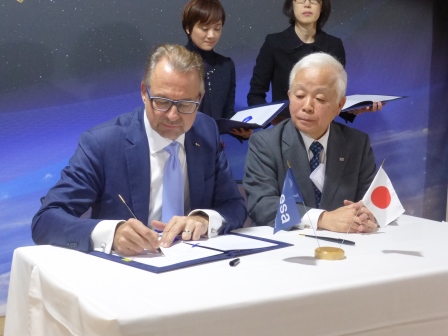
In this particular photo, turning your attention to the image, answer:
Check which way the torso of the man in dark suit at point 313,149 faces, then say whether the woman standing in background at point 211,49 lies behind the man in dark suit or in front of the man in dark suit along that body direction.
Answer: behind

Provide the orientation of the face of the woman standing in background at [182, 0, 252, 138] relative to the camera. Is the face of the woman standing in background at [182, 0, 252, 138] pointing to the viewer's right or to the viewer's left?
to the viewer's right

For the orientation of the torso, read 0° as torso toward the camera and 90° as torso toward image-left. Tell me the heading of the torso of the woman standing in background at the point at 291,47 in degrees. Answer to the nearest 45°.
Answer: approximately 0°

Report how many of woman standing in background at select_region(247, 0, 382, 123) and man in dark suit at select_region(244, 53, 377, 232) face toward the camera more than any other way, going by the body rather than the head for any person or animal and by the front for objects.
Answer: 2

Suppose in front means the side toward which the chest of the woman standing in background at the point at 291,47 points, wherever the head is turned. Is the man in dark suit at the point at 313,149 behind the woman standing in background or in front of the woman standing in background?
in front

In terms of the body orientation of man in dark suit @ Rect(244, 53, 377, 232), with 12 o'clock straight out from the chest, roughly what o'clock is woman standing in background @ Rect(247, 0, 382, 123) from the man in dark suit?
The woman standing in background is roughly at 6 o'clock from the man in dark suit.

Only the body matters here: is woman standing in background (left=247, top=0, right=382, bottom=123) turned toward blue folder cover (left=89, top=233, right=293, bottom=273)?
yes

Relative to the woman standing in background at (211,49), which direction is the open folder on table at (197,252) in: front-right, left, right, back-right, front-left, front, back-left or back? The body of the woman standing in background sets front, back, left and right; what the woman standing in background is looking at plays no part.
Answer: front-right

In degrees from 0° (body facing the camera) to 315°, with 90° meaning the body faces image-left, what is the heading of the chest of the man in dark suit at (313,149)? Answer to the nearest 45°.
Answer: approximately 0°

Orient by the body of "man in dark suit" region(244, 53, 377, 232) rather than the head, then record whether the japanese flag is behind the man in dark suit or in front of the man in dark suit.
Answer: in front

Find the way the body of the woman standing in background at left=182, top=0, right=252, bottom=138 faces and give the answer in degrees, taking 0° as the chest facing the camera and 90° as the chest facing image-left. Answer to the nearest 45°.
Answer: approximately 315°
